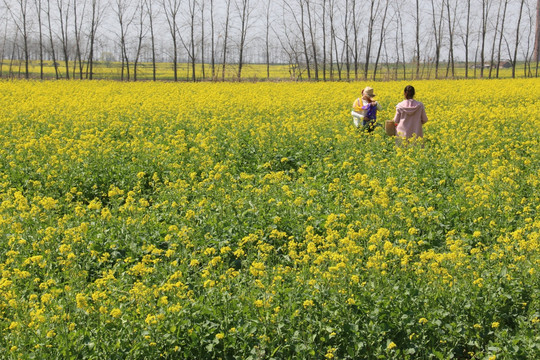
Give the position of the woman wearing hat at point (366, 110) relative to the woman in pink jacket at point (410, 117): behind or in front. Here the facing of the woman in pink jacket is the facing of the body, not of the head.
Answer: in front

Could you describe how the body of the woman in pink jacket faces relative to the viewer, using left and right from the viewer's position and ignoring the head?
facing away from the viewer
